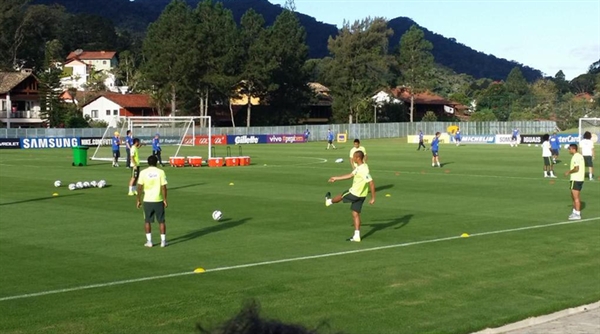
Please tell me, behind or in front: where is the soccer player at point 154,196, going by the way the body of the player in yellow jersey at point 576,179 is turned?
in front

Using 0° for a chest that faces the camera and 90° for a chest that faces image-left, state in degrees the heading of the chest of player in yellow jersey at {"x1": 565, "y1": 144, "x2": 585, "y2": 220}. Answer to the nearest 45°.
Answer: approximately 90°

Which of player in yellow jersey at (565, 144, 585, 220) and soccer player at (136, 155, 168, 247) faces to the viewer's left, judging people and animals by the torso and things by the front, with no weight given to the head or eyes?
the player in yellow jersey
